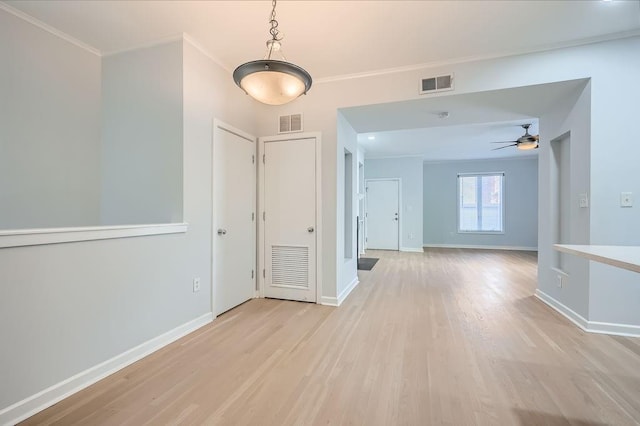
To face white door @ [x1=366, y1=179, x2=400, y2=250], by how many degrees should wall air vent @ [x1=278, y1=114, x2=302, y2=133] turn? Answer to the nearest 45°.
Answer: approximately 135° to its left

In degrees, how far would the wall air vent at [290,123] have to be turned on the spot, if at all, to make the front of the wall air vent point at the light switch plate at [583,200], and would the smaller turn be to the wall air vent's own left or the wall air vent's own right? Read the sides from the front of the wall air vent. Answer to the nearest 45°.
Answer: approximately 90° to the wall air vent's own left

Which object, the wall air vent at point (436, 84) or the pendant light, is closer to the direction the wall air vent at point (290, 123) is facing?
the pendant light

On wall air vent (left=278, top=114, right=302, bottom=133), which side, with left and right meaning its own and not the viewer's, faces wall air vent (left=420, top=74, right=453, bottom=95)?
left

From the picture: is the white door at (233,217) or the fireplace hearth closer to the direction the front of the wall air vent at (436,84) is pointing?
the white door

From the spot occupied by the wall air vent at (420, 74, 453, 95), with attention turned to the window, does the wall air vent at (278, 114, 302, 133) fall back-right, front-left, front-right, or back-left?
back-left

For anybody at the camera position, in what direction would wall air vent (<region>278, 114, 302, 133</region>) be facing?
facing the viewer

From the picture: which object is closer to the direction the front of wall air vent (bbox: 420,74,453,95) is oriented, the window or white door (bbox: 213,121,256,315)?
the white door

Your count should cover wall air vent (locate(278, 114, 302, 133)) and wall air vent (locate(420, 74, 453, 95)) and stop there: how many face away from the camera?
0

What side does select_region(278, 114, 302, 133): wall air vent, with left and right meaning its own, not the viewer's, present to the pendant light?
front
